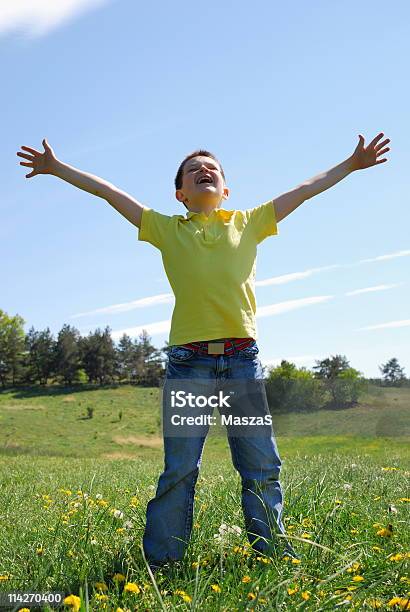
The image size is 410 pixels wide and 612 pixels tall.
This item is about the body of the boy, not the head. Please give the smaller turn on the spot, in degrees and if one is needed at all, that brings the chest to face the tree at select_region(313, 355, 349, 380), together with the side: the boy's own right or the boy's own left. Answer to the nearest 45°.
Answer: approximately 180°

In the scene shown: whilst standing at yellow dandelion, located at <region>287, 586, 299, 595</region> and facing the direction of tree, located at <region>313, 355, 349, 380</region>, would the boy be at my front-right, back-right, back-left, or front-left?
front-left

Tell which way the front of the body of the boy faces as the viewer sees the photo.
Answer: toward the camera

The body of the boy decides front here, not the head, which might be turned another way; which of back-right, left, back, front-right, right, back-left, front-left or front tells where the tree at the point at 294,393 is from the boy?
back
